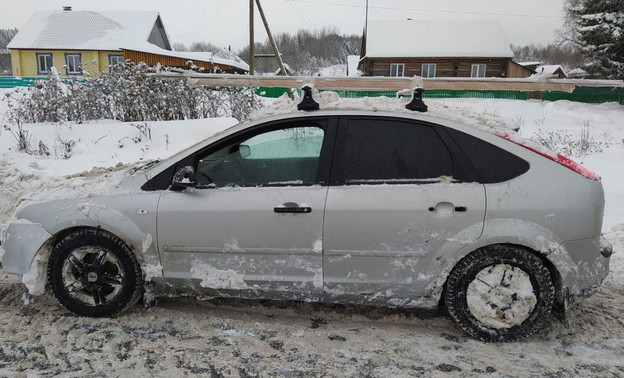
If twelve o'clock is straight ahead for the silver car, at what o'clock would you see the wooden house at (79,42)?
The wooden house is roughly at 2 o'clock from the silver car.

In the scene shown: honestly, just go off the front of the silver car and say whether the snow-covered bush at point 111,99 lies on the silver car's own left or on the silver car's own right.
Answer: on the silver car's own right

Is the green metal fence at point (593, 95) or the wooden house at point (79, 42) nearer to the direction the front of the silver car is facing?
the wooden house

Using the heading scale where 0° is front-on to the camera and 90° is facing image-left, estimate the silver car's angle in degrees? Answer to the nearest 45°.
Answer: approximately 90°

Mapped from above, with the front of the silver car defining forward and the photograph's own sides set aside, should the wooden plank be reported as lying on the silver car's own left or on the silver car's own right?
on the silver car's own right

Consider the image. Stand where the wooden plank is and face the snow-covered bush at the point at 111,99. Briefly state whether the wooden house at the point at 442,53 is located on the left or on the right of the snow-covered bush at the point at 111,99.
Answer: right

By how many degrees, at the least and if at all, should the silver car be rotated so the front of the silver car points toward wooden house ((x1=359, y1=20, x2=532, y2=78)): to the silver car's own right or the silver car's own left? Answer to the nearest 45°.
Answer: approximately 90° to the silver car's own right

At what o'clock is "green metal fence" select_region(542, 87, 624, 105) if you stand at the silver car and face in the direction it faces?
The green metal fence is roughly at 4 o'clock from the silver car.

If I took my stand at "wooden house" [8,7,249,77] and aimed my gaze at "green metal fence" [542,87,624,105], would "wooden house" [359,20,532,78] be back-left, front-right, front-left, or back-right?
front-left

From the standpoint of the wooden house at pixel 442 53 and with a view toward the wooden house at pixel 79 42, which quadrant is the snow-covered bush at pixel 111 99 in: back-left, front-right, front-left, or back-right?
front-left

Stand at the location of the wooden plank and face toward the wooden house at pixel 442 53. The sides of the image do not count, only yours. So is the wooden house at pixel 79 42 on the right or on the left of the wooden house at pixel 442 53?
left
